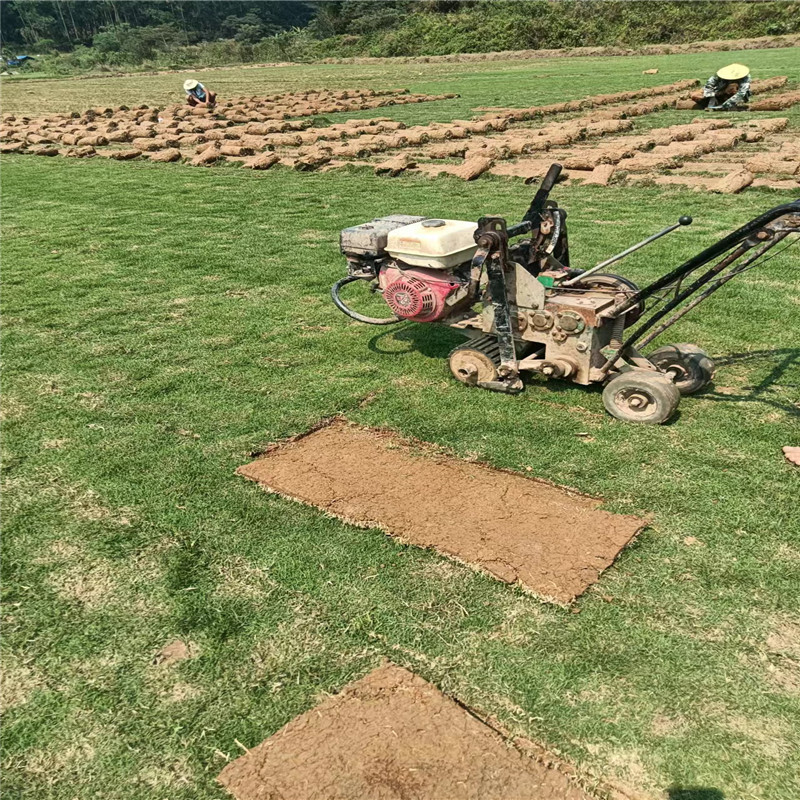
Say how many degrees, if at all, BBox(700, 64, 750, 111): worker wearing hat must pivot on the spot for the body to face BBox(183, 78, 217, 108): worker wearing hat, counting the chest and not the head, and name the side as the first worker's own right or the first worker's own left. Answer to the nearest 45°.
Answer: approximately 45° to the first worker's own right

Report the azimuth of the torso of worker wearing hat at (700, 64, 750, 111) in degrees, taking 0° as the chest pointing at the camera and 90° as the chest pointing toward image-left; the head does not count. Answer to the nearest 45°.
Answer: approximately 45°

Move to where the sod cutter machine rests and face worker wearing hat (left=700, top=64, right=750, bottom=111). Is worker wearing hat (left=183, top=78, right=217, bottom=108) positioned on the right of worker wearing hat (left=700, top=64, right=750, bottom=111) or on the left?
left

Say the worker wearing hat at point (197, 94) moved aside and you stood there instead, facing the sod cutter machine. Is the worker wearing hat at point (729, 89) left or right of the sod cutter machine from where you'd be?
left

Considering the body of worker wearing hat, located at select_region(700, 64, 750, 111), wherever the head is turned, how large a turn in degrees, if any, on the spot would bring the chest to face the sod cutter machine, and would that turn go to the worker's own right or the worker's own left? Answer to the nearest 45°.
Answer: approximately 45° to the worker's own left
